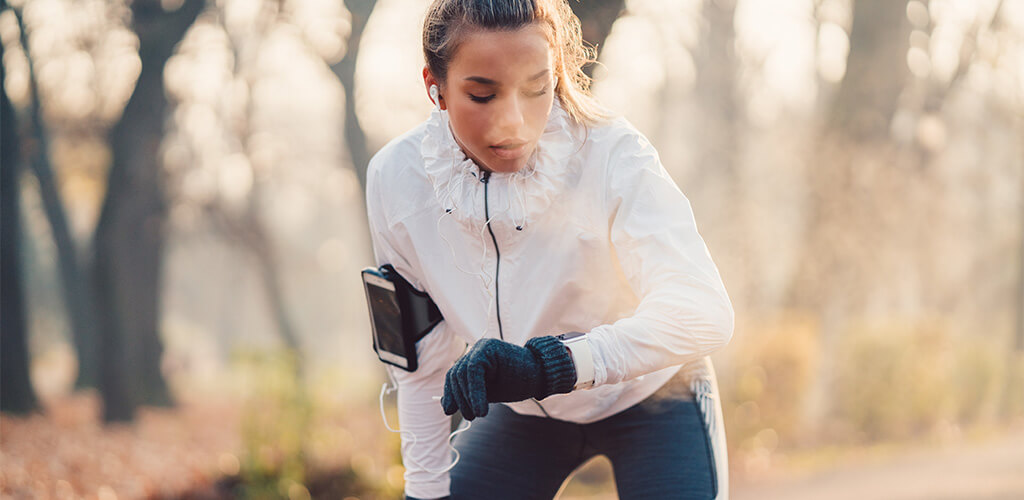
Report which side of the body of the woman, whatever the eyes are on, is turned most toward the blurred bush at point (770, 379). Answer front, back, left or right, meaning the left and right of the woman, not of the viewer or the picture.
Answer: back

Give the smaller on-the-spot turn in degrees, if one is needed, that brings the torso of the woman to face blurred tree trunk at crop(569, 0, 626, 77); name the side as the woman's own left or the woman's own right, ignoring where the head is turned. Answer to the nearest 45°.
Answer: approximately 180°

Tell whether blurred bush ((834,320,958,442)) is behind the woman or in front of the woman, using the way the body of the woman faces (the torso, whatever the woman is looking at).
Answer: behind

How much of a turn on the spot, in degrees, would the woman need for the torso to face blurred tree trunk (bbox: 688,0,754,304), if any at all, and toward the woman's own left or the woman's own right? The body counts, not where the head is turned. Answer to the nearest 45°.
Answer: approximately 180°

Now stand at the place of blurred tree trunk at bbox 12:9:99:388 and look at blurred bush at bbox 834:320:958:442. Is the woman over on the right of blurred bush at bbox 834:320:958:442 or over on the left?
right

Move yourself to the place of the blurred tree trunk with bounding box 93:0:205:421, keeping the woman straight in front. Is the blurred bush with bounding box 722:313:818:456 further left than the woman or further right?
left

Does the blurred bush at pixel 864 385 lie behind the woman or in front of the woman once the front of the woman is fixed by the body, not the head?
behind

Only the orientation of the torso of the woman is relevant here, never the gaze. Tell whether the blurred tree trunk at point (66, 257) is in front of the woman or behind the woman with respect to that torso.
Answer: behind

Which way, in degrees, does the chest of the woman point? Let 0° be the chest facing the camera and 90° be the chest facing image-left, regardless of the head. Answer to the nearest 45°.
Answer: approximately 0°
